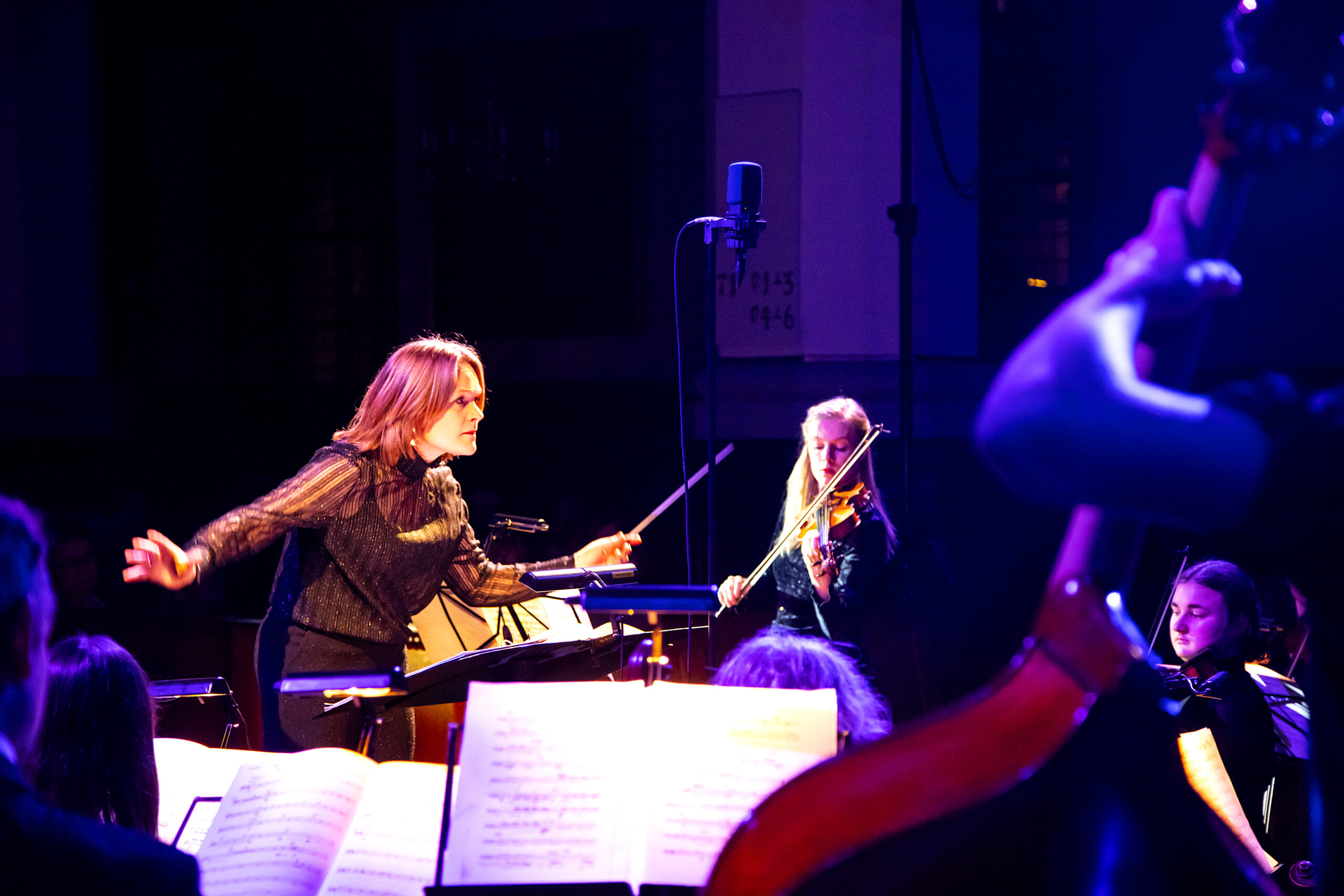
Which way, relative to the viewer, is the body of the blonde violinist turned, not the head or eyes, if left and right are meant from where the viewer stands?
facing the viewer and to the left of the viewer

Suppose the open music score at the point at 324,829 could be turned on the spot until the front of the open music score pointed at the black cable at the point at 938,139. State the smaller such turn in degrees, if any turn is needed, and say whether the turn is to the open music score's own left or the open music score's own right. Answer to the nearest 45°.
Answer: approximately 135° to the open music score's own left

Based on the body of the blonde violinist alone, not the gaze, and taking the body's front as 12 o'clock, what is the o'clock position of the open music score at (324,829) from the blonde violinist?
The open music score is roughly at 11 o'clock from the blonde violinist.

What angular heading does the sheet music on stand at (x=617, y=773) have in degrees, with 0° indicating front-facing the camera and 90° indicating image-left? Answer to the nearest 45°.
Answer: approximately 0°

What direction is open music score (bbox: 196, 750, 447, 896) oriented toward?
toward the camera

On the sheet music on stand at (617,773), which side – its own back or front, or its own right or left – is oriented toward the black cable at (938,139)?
back

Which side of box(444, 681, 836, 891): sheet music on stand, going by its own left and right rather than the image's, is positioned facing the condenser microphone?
back

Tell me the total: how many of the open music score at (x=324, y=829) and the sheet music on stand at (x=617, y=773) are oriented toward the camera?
2

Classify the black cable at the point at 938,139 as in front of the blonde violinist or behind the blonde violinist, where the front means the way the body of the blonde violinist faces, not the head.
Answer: behind
